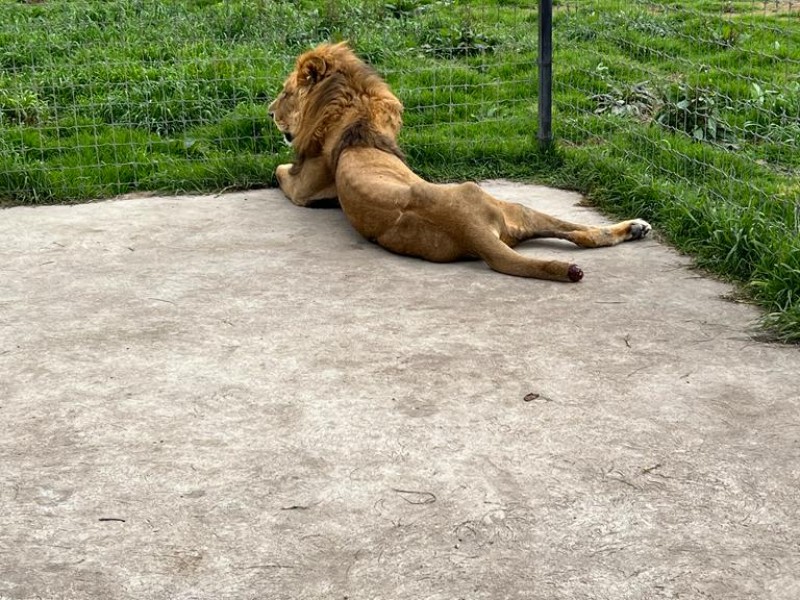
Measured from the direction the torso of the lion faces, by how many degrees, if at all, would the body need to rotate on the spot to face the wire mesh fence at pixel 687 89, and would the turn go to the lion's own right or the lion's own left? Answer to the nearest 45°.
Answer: approximately 90° to the lion's own right

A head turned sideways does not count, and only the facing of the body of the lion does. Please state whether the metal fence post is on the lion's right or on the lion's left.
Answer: on the lion's right

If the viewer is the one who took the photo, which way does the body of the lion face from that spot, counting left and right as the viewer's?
facing away from the viewer and to the left of the viewer

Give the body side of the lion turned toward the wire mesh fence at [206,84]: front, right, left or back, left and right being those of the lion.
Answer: front

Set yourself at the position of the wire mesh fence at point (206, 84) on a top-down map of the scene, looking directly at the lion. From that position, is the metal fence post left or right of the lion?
left

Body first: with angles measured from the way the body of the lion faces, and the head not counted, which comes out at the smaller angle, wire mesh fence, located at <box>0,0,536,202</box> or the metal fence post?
the wire mesh fence
